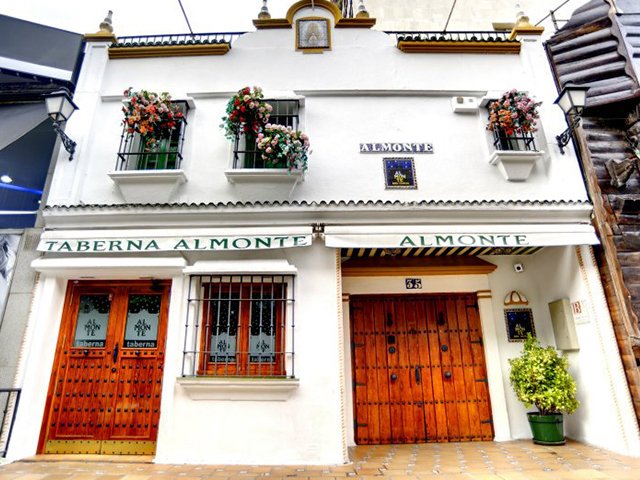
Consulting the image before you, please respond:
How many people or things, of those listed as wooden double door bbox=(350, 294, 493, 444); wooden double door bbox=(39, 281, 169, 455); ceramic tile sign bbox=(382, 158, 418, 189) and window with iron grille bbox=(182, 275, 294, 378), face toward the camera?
4

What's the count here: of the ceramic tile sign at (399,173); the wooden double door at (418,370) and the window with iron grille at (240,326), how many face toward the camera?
3

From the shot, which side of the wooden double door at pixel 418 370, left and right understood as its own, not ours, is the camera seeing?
front

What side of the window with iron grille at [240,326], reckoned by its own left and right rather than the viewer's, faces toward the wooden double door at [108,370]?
right

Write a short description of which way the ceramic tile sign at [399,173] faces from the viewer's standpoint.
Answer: facing the viewer

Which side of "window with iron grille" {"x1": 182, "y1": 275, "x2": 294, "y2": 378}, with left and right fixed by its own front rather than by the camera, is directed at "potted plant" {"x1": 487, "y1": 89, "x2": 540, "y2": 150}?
left

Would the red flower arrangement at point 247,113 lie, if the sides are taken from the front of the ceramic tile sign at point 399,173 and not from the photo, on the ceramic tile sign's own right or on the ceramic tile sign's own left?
on the ceramic tile sign's own right

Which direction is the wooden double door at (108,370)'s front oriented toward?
toward the camera

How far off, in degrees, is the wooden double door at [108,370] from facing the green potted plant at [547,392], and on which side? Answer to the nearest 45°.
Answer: approximately 45° to its left

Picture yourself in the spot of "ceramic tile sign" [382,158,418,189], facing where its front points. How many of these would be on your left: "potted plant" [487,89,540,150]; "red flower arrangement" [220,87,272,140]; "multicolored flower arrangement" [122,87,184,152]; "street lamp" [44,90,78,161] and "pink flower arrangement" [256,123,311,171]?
1
